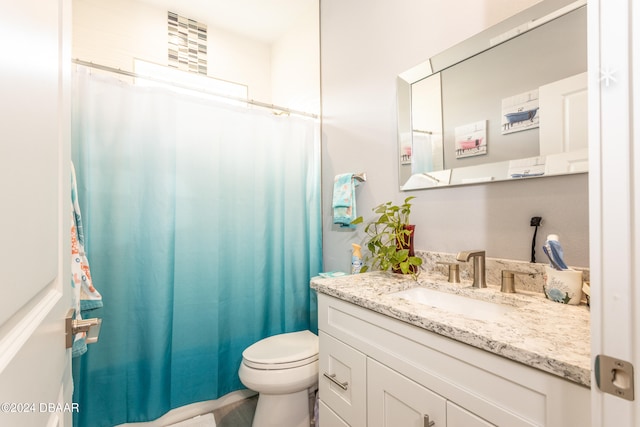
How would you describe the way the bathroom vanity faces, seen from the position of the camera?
facing the viewer and to the left of the viewer

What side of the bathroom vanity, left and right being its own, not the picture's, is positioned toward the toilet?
right

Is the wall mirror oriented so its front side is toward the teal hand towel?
no

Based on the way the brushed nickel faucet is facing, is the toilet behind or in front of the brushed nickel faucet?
in front

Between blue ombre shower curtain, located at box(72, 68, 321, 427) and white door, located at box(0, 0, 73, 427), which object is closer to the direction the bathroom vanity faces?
the white door

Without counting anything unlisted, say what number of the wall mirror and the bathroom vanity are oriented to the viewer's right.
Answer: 0

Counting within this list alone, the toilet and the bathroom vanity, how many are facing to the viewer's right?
0

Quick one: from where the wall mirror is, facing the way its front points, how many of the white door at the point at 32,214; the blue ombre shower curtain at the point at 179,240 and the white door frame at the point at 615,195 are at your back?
0

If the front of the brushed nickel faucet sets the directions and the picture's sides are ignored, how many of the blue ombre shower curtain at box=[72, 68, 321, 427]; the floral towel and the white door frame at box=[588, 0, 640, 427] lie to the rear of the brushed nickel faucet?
0

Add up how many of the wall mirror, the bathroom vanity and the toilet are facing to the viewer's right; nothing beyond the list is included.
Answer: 0

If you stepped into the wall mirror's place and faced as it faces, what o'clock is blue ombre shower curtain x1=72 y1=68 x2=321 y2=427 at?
The blue ombre shower curtain is roughly at 1 o'clock from the wall mirror.

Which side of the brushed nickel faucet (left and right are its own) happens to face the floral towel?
front

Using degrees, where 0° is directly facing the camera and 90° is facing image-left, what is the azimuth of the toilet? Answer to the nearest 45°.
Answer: approximately 45°

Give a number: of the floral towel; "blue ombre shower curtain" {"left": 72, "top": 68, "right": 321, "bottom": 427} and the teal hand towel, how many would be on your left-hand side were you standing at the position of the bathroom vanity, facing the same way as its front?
0

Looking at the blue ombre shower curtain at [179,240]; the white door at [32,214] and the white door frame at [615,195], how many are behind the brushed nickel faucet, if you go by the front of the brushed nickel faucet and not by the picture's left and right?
0

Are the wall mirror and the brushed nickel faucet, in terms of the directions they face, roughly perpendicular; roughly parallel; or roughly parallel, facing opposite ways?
roughly parallel
